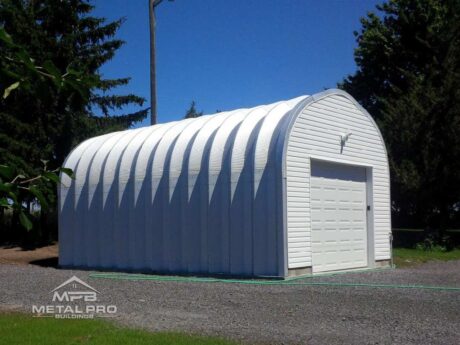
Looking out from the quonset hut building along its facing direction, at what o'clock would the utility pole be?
The utility pole is roughly at 7 o'clock from the quonset hut building.

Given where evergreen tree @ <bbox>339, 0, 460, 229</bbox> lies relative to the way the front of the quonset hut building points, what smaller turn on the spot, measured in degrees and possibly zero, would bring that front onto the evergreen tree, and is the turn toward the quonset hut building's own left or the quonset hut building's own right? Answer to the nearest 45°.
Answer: approximately 90° to the quonset hut building's own left

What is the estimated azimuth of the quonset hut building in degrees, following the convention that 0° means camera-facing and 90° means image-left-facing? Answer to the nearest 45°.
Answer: approximately 315°

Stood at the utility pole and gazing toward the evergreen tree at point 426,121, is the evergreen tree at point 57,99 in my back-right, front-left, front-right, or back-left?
back-right

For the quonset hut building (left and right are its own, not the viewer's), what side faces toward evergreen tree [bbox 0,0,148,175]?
back
